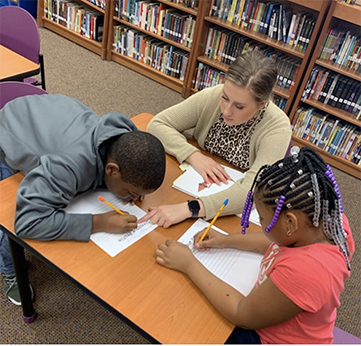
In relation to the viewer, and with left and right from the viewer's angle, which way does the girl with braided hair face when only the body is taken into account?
facing to the left of the viewer

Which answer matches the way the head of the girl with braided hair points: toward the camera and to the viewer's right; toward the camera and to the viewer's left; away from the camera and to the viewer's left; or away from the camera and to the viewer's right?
away from the camera and to the viewer's left

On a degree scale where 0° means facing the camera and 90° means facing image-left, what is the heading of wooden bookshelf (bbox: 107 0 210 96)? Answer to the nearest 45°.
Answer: approximately 45°

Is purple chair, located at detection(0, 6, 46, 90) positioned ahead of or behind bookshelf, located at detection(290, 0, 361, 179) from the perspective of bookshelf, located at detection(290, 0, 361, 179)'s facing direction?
ahead

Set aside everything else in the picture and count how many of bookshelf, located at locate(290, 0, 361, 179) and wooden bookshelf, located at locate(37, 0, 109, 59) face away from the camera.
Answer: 0

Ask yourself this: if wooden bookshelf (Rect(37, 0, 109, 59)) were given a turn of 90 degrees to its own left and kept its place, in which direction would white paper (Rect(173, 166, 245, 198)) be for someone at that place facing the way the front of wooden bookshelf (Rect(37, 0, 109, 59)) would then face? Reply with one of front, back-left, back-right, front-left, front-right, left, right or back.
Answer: front-right

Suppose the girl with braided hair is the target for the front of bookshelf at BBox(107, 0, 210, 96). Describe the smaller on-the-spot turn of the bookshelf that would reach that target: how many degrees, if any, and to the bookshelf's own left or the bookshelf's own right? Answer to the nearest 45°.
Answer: approximately 45° to the bookshelf's own left

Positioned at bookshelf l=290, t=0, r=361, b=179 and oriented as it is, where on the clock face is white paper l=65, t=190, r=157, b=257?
The white paper is roughly at 11 o'clock from the bookshelf.

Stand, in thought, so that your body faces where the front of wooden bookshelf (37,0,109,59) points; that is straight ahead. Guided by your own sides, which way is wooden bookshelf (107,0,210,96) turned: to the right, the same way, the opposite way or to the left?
the same way

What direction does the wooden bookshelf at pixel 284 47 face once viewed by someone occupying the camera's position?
facing the viewer and to the left of the viewer

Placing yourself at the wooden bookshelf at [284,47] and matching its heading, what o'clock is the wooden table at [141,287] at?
The wooden table is roughly at 11 o'clock from the wooden bookshelf.

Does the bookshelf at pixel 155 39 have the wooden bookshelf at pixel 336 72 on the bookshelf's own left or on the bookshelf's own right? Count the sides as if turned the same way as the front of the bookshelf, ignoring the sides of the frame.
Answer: on the bookshelf's own left

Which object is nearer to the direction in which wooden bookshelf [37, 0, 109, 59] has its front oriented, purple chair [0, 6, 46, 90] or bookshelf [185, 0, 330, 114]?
the purple chair

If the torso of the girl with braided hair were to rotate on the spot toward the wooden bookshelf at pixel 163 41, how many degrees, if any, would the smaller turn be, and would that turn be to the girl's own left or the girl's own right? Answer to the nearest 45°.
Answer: approximately 45° to the girl's own right

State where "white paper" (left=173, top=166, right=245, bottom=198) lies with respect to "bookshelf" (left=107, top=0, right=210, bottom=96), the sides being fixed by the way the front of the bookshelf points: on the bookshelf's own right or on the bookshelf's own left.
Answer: on the bookshelf's own left

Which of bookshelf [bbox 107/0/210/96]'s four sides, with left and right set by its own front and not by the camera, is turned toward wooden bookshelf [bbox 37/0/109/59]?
right
